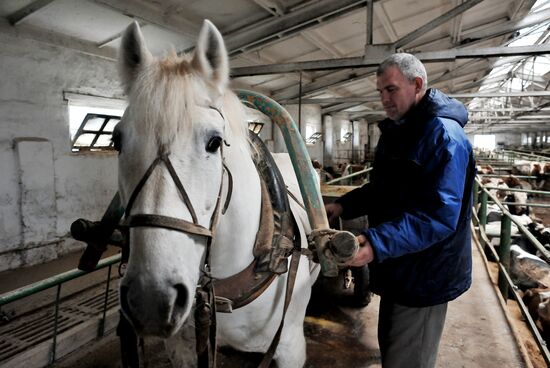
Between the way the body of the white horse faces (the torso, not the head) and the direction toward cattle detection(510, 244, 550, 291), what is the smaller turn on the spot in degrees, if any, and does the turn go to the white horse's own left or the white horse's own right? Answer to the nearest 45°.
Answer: approximately 180°

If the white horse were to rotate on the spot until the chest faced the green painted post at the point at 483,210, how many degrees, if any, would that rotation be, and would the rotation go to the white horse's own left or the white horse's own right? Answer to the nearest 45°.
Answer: approximately 180°

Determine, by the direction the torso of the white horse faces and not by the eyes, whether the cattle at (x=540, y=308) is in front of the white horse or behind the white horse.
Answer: behind

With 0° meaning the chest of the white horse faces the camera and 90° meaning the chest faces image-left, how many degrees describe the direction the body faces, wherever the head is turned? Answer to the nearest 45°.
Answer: approximately 45°
